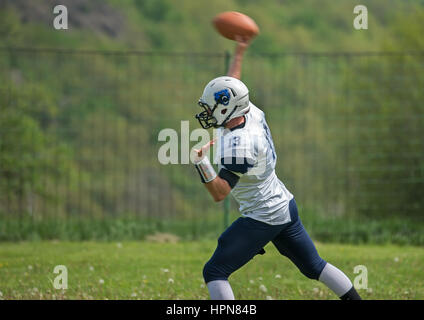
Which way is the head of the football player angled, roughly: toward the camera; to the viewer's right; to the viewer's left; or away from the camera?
to the viewer's left

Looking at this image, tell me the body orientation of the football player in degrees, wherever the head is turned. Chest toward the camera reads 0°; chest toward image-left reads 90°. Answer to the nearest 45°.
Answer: approximately 90°
